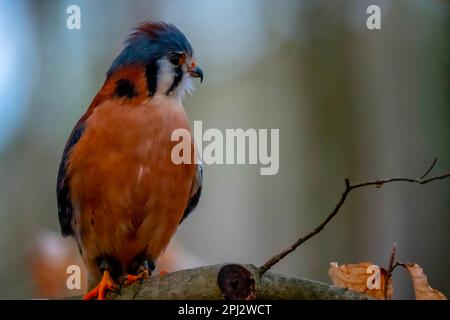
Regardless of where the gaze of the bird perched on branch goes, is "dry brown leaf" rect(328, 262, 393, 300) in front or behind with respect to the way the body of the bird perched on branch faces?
in front

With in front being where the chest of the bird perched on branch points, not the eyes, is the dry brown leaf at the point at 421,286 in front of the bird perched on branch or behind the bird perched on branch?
in front

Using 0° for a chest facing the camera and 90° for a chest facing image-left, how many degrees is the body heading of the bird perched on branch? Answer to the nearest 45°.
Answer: approximately 315°
